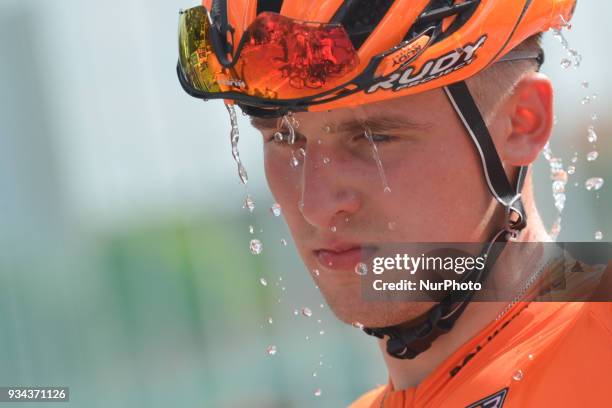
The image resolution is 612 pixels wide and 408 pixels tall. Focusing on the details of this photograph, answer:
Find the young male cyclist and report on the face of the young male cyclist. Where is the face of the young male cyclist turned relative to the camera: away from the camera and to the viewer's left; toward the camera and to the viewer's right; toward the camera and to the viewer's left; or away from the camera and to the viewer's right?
toward the camera and to the viewer's left

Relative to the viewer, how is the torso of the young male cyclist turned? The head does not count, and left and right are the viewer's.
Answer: facing the viewer and to the left of the viewer
